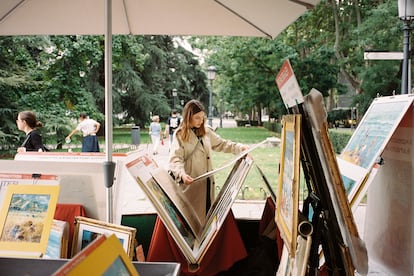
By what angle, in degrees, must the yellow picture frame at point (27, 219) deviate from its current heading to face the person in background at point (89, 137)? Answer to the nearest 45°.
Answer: approximately 180°

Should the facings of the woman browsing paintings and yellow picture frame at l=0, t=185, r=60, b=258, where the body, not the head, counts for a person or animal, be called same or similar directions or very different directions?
same or similar directions

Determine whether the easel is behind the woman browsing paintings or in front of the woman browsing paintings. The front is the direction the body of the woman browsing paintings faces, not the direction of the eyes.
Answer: in front

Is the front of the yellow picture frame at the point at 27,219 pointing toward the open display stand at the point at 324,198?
no

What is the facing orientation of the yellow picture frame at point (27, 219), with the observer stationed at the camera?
facing the viewer

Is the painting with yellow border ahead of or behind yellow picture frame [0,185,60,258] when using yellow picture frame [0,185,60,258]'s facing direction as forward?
ahead

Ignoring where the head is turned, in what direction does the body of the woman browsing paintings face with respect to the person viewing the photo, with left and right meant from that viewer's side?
facing the viewer and to the right of the viewer

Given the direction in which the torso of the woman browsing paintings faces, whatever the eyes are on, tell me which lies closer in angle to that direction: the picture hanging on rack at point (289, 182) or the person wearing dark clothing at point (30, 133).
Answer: the picture hanging on rack

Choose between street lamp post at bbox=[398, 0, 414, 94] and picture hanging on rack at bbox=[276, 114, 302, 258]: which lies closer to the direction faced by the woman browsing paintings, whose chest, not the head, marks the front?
the picture hanging on rack

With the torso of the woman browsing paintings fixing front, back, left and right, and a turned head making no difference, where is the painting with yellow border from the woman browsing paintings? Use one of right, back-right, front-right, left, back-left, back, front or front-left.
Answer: front-right
